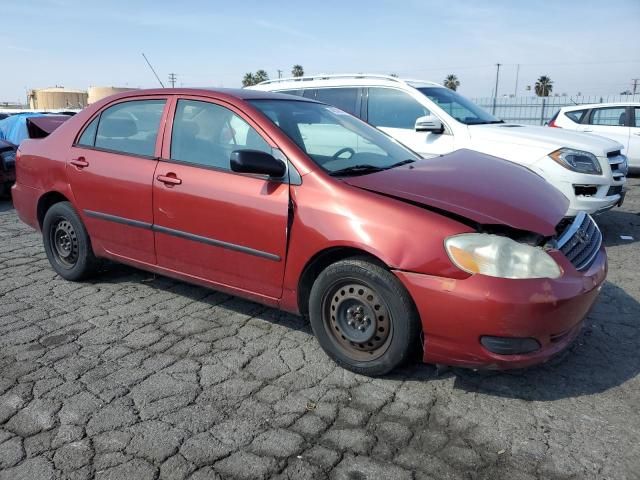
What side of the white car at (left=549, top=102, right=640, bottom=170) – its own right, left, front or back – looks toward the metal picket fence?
left

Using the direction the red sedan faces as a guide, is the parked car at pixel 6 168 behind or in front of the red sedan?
behind

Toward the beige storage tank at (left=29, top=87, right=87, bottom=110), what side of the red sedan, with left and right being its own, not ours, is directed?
back

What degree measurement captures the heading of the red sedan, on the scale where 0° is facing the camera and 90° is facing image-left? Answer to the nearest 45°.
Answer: approximately 315°

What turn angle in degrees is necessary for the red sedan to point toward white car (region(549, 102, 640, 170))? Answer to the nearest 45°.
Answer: approximately 90° to its left

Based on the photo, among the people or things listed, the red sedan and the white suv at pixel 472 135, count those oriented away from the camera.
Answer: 0

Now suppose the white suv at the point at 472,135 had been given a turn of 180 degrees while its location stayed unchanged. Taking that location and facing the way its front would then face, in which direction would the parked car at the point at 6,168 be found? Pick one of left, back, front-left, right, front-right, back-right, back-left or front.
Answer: front-left

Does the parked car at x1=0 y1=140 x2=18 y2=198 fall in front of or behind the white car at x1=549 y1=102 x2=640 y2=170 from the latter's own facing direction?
behind
